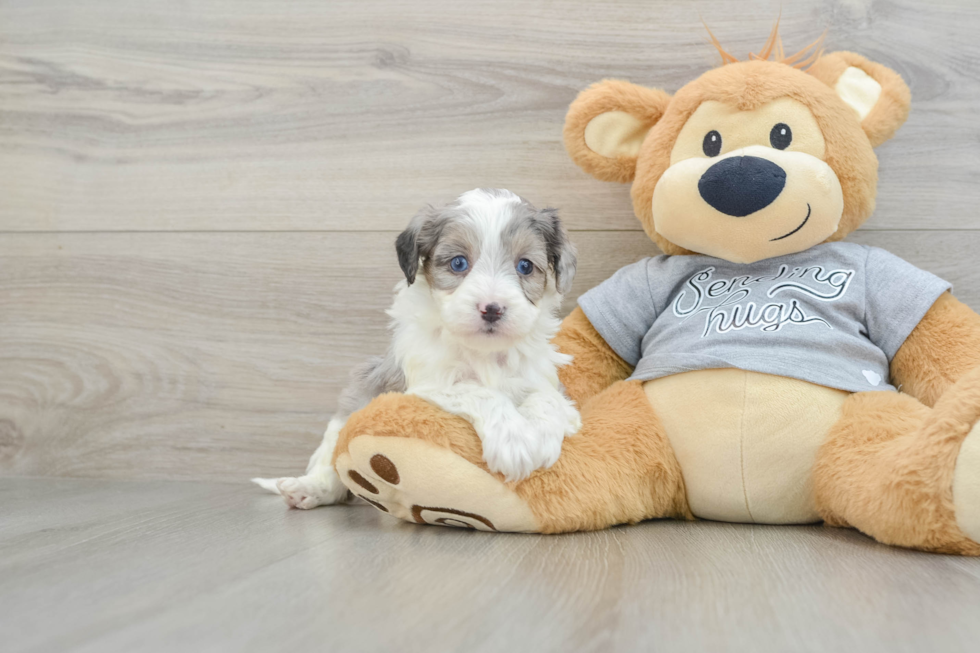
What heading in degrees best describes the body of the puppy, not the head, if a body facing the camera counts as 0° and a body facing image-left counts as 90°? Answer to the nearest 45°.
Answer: approximately 315°
